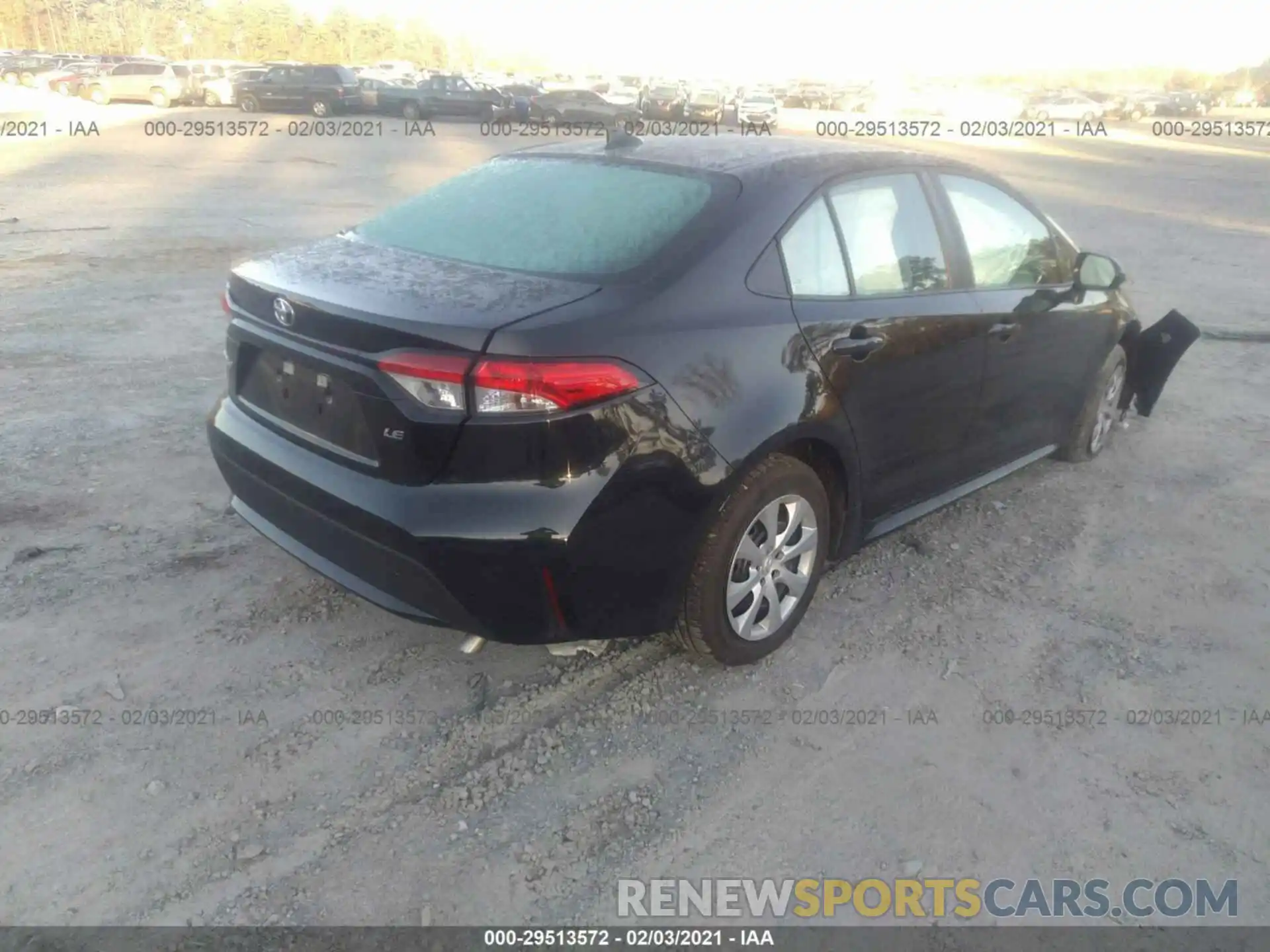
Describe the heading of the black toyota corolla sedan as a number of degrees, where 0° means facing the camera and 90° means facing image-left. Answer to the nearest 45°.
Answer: approximately 225°

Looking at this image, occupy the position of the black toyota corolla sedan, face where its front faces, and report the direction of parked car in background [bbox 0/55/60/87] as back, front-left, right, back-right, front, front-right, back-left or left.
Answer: left

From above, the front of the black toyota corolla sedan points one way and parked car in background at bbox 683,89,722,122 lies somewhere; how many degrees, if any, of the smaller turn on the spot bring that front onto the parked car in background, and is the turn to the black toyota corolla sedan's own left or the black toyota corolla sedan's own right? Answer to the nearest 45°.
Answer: approximately 45° to the black toyota corolla sedan's own left

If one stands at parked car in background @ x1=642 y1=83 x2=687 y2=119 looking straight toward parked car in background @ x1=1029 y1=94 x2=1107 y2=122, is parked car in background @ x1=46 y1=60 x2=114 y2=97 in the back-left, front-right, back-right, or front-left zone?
back-left

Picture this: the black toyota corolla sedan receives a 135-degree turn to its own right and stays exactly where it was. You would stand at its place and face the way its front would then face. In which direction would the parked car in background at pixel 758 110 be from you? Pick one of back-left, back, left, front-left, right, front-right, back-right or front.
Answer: back

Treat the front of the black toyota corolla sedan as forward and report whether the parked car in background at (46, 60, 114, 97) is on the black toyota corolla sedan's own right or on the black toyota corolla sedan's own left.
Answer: on the black toyota corolla sedan's own left

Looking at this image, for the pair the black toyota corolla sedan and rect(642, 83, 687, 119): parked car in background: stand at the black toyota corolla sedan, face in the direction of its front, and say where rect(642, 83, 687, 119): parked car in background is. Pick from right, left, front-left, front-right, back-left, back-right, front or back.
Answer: front-left

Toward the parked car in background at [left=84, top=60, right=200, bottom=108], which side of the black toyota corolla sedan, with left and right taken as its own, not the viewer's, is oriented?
left

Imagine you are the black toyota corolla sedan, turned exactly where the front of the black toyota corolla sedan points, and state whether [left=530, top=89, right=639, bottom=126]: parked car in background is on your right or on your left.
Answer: on your left

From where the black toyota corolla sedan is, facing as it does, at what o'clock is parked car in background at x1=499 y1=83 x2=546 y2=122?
The parked car in background is roughly at 10 o'clock from the black toyota corolla sedan.

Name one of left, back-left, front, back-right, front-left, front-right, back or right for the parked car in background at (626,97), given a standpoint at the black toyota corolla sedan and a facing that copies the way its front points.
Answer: front-left
